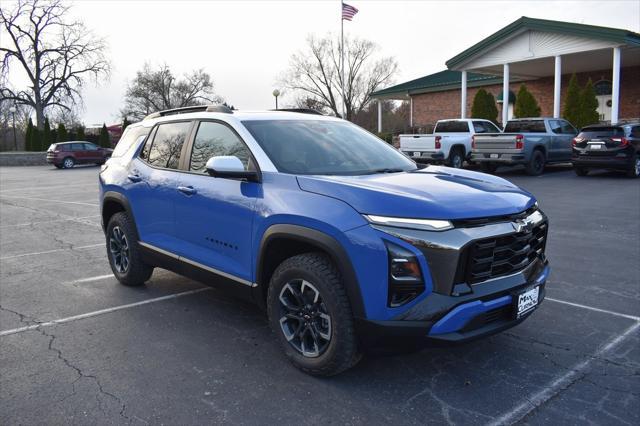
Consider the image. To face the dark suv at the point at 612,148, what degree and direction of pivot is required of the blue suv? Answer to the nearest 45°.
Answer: approximately 90° to its left

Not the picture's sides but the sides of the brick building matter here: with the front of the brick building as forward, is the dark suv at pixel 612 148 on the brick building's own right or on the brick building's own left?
on the brick building's own left

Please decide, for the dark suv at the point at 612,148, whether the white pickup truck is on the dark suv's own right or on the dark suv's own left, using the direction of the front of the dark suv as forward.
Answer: on the dark suv's own left

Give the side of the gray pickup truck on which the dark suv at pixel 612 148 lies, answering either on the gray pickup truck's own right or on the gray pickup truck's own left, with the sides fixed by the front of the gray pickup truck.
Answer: on the gray pickup truck's own right

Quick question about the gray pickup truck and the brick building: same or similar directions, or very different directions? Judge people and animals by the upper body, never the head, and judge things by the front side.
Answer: very different directions

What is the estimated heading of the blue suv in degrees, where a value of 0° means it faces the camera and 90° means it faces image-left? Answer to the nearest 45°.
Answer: approximately 315°

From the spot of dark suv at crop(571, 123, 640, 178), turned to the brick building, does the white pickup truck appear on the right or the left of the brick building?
left

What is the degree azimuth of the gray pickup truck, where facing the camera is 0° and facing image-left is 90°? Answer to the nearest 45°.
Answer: approximately 225°

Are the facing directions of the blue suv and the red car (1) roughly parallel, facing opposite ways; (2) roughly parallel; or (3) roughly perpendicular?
roughly perpendicular

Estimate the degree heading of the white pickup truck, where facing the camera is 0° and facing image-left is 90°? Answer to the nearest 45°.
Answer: approximately 225°
